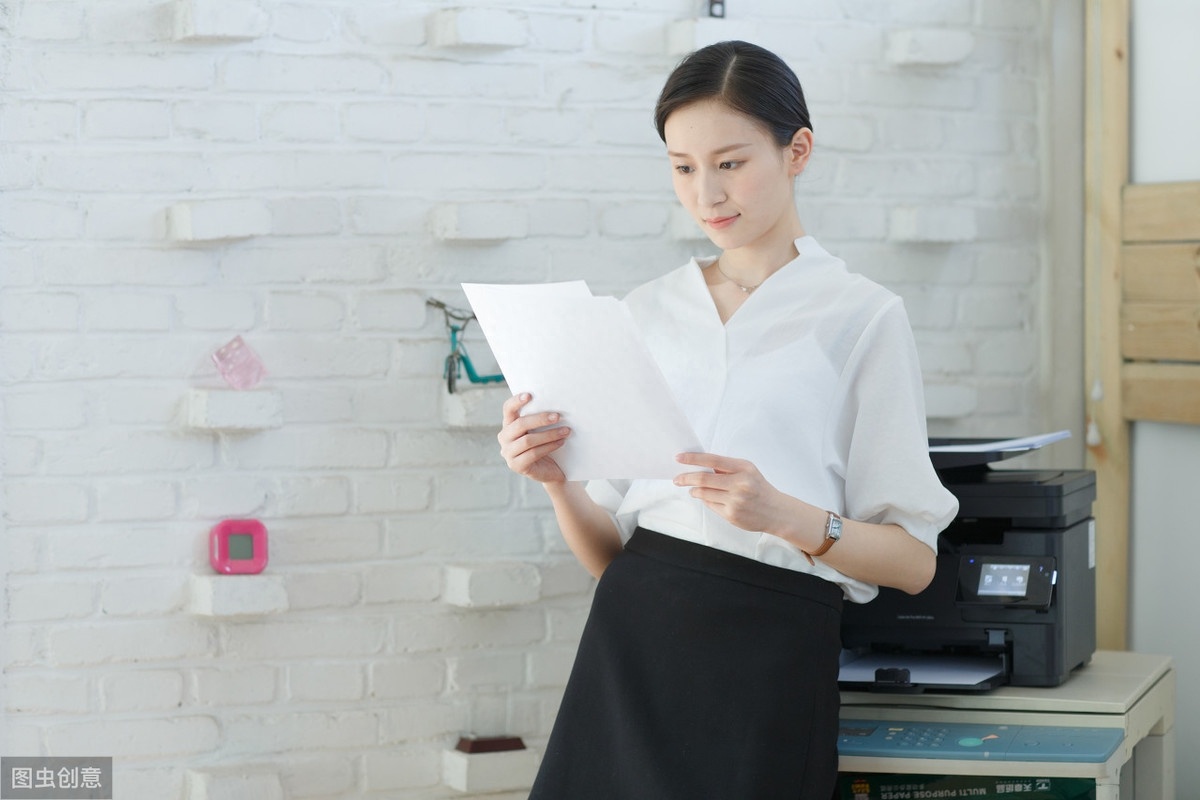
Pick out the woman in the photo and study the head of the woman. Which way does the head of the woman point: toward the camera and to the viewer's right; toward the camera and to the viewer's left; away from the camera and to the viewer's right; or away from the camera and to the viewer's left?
toward the camera and to the viewer's left

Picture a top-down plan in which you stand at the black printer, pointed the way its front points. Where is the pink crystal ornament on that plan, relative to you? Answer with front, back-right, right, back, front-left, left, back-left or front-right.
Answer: right

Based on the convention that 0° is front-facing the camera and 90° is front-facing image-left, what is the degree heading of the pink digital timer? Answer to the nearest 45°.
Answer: approximately 0°

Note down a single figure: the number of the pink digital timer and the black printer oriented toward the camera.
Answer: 2

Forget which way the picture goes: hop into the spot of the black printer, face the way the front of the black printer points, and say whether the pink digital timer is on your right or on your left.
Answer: on your right

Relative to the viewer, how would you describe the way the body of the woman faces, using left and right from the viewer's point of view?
facing the viewer and to the left of the viewer

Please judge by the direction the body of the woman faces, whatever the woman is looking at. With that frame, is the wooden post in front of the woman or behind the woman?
behind

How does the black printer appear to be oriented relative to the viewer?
toward the camera

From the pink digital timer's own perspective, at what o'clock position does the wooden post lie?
The wooden post is roughly at 9 o'clock from the pink digital timer.

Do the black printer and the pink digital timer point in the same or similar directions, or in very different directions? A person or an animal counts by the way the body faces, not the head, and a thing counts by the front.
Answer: same or similar directions

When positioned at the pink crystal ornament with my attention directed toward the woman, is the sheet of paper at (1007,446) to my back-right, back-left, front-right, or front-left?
front-left
